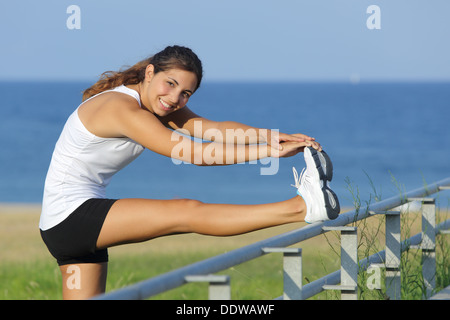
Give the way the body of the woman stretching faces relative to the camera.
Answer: to the viewer's right
